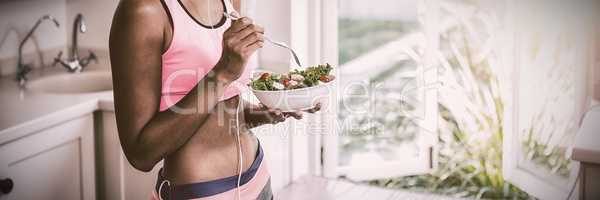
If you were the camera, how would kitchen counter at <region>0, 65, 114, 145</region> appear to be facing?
facing the viewer and to the right of the viewer

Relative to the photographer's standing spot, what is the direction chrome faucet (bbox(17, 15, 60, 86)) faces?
facing to the right of the viewer

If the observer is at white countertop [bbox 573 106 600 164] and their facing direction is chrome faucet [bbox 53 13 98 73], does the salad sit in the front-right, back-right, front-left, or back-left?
front-left

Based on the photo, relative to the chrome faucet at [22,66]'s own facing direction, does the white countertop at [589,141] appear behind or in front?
in front

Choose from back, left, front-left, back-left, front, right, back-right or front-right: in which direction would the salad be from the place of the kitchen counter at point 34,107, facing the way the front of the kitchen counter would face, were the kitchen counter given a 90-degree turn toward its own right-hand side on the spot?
left
